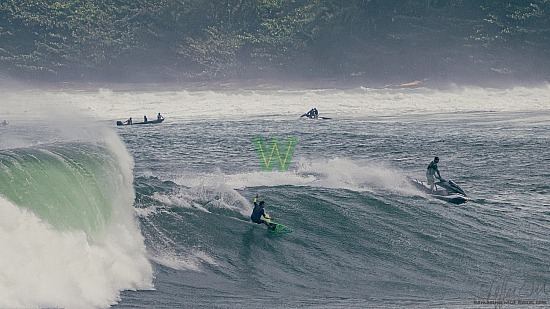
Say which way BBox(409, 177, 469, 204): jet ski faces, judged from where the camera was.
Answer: facing the viewer and to the right of the viewer

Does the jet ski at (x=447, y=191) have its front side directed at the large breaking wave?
no

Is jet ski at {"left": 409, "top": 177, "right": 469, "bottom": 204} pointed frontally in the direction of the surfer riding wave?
no
